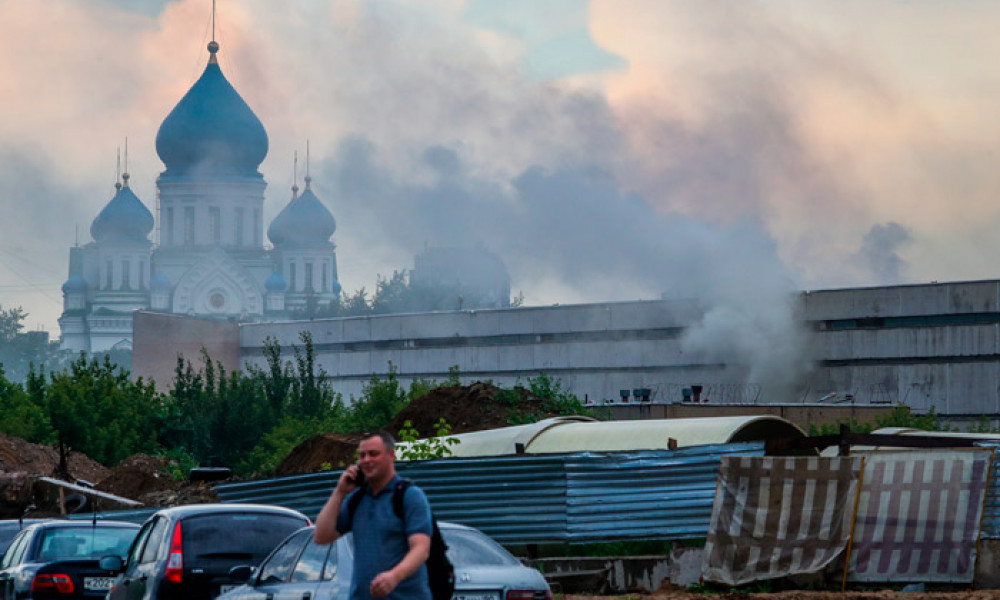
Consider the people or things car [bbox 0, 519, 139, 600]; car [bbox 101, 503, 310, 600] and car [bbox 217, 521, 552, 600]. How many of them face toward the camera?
0

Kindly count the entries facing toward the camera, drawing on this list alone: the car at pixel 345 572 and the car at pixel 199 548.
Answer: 0

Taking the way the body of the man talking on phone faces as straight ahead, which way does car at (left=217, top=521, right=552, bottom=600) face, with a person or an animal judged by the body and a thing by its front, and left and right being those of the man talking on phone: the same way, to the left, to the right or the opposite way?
to the right

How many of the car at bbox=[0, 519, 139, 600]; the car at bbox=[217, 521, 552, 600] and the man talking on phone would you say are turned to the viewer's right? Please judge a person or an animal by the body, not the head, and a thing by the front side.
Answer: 0

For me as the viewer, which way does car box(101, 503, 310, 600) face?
facing away from the viewer and to the left of the viewer

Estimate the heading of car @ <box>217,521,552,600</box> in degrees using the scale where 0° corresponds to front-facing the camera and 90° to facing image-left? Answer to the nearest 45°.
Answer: approximately 135°

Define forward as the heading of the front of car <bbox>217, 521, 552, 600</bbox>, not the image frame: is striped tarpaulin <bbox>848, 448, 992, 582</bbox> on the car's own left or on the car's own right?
on the car's own right

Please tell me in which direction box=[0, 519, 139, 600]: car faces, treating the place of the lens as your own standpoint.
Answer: facing away from the viewer and to the left of the viewer

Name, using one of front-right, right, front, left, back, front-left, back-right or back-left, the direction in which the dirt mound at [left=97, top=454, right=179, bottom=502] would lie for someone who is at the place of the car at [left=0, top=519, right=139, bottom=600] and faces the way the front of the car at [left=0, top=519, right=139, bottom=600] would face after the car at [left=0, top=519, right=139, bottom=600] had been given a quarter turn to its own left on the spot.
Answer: back-right

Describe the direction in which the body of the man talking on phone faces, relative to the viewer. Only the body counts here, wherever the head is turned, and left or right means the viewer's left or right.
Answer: facing the viewer and to the left of the viewer

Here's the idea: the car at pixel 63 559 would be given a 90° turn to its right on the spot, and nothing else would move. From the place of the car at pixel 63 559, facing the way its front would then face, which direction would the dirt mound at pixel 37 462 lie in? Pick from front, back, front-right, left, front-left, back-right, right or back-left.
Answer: front-left

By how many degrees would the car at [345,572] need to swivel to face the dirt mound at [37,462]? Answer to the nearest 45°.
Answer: approximately 45° to its right
